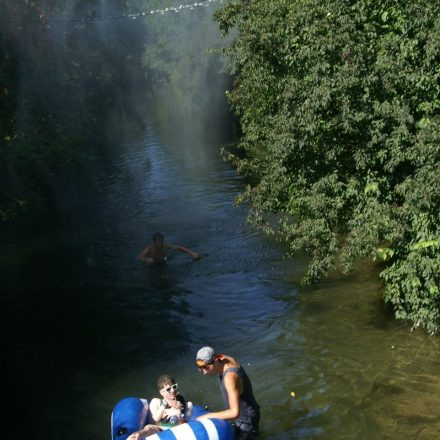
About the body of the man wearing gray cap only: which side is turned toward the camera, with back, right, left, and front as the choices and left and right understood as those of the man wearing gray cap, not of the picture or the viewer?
left

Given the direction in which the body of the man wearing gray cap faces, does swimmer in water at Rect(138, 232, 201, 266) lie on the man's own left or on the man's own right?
on the man's own right

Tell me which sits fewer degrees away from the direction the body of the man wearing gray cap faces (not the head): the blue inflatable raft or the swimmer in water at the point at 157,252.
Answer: the blue inflatable raft

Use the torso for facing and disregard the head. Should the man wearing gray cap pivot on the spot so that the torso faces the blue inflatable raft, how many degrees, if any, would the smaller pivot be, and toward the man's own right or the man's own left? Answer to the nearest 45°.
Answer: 0° — they already face it
